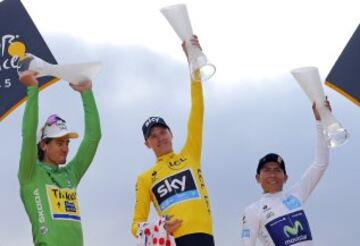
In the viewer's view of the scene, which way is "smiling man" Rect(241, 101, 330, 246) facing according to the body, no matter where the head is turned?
toward the camera

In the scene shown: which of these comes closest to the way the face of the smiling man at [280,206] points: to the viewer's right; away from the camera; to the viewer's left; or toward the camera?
toward the camera

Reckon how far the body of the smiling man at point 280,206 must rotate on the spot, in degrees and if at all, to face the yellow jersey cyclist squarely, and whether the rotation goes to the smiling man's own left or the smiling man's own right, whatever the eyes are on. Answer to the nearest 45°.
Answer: approximately 45° to the smiling man's own right
